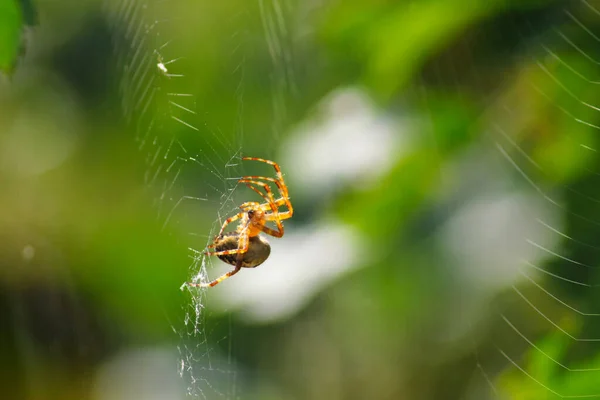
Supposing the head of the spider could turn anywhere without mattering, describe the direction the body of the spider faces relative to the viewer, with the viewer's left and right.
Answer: facing to the right of the viewer
